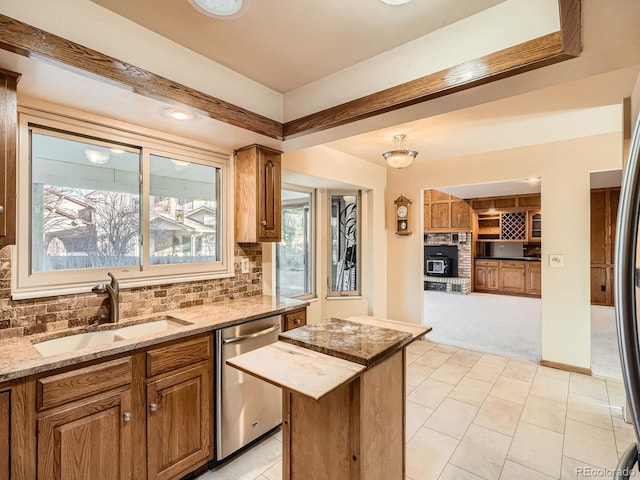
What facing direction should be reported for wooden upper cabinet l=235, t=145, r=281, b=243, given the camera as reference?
facing the viewer and to the right of the viewer

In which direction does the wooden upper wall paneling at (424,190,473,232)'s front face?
toward the camera

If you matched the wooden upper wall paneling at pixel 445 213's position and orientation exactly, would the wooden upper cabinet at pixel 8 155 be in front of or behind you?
in front

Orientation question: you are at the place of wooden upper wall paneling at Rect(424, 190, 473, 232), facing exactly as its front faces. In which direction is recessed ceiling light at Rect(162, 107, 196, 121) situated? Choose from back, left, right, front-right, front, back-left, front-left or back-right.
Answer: front

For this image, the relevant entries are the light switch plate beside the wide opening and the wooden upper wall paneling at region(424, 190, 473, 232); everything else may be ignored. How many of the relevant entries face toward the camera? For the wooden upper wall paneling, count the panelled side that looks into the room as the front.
2

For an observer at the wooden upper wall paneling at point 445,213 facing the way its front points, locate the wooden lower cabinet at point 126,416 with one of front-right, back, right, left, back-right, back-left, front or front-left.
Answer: front

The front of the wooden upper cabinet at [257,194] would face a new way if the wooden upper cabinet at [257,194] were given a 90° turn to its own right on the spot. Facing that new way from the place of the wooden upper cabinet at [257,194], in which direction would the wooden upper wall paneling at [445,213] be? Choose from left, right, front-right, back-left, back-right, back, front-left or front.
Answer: back

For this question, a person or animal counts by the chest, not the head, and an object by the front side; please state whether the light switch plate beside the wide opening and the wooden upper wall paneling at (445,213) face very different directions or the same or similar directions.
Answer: same or similar directions

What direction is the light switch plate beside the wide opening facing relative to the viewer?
toward the camera

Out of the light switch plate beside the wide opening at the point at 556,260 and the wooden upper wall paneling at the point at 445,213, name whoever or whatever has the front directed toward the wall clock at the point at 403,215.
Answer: the wooden upper wall paneling

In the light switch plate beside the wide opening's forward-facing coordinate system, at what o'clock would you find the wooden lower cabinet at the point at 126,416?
The wooden lower cabinet is roughly at 1 o'clock from the light switch plate beside the wide opening.

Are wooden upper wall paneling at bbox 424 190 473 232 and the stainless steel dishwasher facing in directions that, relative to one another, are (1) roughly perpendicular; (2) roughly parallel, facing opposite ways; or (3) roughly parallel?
roughly perpendicular
